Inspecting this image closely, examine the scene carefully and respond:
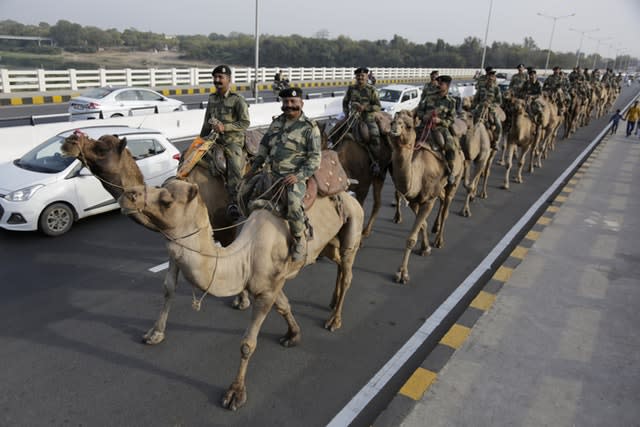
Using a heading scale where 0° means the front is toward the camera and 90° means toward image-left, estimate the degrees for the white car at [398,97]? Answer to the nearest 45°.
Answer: approximately 45°

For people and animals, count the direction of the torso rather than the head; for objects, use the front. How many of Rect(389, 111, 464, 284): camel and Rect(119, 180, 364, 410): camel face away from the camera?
0

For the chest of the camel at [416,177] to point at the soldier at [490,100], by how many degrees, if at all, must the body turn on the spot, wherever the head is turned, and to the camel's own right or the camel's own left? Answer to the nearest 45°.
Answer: approximately 135° to the camel's own right

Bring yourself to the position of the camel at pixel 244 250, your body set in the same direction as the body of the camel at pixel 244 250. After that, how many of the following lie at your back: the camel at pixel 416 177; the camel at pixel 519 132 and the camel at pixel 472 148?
3

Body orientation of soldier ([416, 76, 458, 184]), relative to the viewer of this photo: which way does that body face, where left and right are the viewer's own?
facing the viewer and to the left of the viewer

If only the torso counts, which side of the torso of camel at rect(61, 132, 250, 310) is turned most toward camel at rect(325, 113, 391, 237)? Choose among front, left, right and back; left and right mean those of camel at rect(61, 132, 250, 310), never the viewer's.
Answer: back

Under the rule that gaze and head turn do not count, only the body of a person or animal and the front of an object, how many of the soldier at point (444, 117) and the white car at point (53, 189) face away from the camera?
0

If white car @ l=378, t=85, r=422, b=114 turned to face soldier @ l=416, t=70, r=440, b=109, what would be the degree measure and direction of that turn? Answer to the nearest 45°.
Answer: approximately 45° to its left

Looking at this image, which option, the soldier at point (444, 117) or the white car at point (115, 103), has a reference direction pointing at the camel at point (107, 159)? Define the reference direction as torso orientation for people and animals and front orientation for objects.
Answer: the soldier

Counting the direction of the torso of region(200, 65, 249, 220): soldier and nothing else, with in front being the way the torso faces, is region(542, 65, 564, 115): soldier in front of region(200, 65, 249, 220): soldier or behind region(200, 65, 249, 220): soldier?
behind

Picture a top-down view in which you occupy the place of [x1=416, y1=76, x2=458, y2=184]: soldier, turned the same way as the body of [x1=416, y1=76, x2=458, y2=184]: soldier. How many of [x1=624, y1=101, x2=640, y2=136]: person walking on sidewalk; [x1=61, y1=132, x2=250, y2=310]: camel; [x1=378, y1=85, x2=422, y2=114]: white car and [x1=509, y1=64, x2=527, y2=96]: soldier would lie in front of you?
1

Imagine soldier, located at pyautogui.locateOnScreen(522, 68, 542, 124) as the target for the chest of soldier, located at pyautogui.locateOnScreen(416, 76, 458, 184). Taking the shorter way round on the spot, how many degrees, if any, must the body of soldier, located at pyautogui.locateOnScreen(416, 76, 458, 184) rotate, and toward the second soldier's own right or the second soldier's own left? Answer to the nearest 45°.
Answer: approximately 135° to the second soldier's own right

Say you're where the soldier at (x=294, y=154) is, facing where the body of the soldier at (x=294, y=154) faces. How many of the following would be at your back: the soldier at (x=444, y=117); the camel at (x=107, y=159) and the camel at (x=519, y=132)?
2

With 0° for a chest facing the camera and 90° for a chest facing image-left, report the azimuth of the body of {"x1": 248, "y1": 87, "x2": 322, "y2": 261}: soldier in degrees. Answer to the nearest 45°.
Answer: approximately 45°
